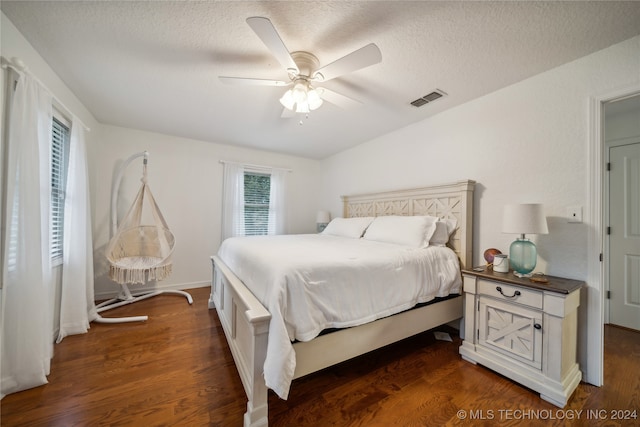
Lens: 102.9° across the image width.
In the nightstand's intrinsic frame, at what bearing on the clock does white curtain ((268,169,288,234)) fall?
The white curtain is roughly at 2 o'clock from the nightstand.

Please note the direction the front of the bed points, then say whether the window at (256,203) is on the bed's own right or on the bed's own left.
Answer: on the bed's own right

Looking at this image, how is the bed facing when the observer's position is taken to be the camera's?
facing the viewer and to the left of the viewer

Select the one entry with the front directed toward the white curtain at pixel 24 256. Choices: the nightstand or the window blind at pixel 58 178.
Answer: the nightstand

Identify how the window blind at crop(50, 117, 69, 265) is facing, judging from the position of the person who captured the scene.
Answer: facing to the right of the viewer

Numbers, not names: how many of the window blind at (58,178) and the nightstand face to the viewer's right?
1

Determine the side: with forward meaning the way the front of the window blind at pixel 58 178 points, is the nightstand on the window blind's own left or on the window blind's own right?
on the window blind's own right

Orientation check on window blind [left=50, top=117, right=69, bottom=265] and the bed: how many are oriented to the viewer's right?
1

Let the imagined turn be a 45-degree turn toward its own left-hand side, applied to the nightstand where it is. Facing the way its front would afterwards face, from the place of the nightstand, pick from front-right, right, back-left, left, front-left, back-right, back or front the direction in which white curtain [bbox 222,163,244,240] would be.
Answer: right

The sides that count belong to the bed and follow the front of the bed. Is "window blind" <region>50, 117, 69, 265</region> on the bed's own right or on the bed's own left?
on the bed's own right

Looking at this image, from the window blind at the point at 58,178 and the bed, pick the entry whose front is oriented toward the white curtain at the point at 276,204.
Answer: the window blind

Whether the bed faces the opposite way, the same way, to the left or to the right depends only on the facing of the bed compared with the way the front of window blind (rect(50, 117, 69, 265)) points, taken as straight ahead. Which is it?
the opposite way
